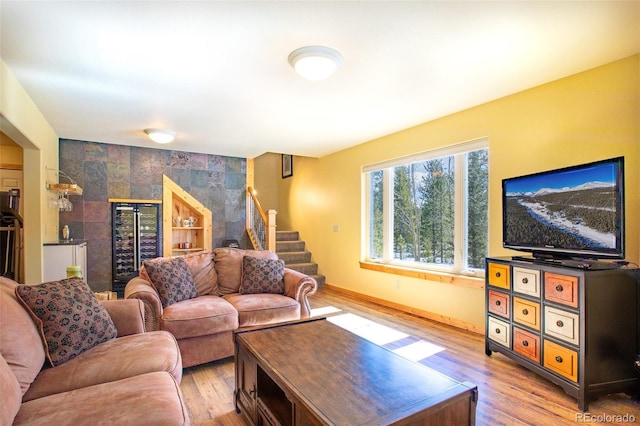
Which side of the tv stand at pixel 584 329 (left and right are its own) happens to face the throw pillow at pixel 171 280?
front

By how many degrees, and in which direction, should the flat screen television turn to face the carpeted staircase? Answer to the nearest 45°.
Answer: approximately 90° to its right

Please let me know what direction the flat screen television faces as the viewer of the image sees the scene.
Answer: facing the viewer and to the left of the viewer

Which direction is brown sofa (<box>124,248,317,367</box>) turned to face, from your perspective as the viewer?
facing the viewer and to the right of the viewer

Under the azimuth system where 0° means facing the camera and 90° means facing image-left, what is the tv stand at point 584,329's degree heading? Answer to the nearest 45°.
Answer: approximately 45°

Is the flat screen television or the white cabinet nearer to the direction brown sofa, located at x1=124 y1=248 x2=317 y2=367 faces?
the flat screen television

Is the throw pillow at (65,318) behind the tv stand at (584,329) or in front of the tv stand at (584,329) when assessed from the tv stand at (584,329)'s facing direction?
in front

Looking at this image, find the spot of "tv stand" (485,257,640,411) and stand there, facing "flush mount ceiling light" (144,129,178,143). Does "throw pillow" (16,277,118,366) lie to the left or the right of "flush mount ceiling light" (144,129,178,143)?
left

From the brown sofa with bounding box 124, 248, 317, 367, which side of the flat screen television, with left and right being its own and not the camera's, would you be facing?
front
